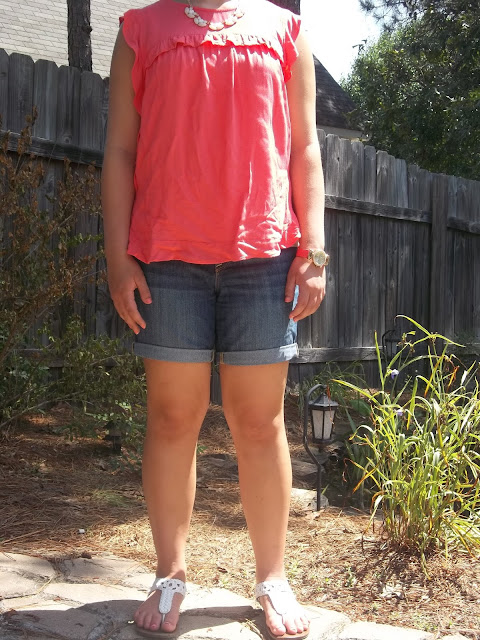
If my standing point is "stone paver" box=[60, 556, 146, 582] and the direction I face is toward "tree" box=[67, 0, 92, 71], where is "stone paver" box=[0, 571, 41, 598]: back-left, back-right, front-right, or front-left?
back-left

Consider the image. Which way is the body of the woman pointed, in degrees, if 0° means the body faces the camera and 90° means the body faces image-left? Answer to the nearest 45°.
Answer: approximately 0°

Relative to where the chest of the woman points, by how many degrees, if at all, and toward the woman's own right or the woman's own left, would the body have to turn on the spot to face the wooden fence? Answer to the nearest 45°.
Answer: approximately 180°

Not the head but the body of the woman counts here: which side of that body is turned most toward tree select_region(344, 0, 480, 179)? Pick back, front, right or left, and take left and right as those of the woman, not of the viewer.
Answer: back

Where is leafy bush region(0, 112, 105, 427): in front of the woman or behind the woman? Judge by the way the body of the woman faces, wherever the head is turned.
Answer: behind
